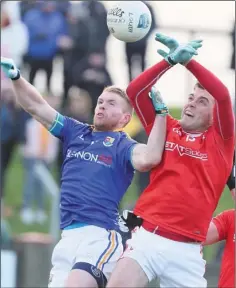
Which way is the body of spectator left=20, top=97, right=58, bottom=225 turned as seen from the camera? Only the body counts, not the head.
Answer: toward the camera

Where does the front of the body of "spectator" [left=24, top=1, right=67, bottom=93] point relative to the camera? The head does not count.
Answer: toward the camera

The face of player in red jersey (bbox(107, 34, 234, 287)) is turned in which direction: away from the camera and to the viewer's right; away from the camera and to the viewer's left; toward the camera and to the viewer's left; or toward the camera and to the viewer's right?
toward the camera and to the viewer's left

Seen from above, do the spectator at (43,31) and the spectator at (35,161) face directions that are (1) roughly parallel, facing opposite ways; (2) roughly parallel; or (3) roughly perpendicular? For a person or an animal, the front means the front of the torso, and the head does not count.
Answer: roughly parallel

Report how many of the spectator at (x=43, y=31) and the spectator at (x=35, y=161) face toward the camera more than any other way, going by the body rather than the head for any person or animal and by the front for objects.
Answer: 2

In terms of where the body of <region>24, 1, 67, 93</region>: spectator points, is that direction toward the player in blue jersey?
yes

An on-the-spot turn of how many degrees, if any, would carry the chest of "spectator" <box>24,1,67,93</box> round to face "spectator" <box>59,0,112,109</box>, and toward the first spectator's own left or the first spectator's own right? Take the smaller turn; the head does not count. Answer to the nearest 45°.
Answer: approximately 90° to the first spectator's own left
